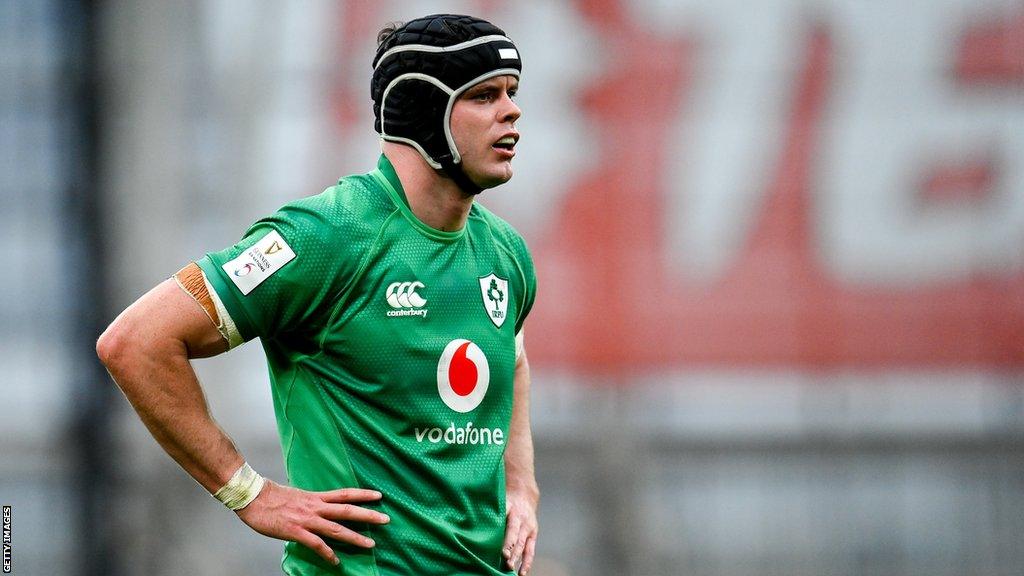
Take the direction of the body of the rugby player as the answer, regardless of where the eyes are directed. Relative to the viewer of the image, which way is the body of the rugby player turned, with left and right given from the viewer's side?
facing the viewer and to the right of the viewer
